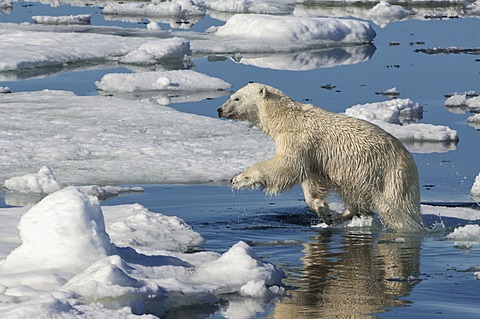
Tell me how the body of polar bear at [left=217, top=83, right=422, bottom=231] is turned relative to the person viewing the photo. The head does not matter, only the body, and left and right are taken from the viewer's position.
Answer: facing to the left of the viewer

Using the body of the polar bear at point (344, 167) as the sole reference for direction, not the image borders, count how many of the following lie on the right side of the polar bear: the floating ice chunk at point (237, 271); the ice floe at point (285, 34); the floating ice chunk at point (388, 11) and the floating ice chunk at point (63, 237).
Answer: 2

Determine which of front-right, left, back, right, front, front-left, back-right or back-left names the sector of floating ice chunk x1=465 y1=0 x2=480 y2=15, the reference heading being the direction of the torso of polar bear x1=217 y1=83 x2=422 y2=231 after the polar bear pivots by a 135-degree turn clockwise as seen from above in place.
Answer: front-left

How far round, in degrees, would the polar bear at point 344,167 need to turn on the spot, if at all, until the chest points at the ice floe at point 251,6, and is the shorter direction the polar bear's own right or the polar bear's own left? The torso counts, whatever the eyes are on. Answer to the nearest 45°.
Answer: approximately 90° to the polar bear's own right

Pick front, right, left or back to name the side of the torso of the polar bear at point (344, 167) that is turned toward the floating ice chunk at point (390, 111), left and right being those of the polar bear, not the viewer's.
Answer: right

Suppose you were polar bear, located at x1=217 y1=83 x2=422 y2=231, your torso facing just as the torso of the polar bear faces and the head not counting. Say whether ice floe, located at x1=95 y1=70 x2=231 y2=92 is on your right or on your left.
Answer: on your right

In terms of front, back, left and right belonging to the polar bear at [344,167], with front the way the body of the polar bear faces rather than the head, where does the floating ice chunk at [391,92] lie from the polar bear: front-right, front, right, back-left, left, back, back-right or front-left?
right

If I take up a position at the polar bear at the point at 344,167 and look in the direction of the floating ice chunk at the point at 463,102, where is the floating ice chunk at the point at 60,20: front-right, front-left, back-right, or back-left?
front-left

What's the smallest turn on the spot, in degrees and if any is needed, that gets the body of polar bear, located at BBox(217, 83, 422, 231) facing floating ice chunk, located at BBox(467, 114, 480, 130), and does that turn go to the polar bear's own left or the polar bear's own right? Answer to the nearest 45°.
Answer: approximately 90° to the polar bear's own right

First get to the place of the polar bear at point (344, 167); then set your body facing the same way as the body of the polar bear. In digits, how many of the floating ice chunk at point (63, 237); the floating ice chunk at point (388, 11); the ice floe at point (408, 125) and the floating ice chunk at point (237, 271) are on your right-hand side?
2

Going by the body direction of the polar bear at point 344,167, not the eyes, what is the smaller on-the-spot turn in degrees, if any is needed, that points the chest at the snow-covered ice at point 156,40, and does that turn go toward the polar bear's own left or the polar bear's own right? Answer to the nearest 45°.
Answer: approximately 90° to the polar bear's own right

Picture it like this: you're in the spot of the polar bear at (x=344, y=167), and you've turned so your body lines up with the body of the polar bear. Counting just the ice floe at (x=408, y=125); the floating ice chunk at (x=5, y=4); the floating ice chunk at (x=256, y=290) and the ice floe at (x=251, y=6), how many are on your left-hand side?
1

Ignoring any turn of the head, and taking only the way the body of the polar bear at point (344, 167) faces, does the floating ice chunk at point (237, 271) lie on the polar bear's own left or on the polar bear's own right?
on the polar bear's own left

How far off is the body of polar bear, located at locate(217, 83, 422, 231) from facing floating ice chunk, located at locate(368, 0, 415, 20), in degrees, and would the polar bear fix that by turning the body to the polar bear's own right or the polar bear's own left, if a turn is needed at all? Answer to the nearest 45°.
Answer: approximately 90° to the polar bear's own right

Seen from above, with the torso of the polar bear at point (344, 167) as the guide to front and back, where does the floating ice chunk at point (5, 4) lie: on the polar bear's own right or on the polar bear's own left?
on the polar bear's own right

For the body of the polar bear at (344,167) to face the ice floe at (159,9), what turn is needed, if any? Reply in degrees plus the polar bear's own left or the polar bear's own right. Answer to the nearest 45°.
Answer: approximately 90° to the polar bear's own right

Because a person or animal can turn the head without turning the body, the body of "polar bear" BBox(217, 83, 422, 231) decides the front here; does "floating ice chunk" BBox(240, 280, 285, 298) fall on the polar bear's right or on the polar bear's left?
on the polar bear's left

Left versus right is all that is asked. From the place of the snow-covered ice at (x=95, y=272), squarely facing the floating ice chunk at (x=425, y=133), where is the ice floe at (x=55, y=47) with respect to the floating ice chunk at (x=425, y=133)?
left
